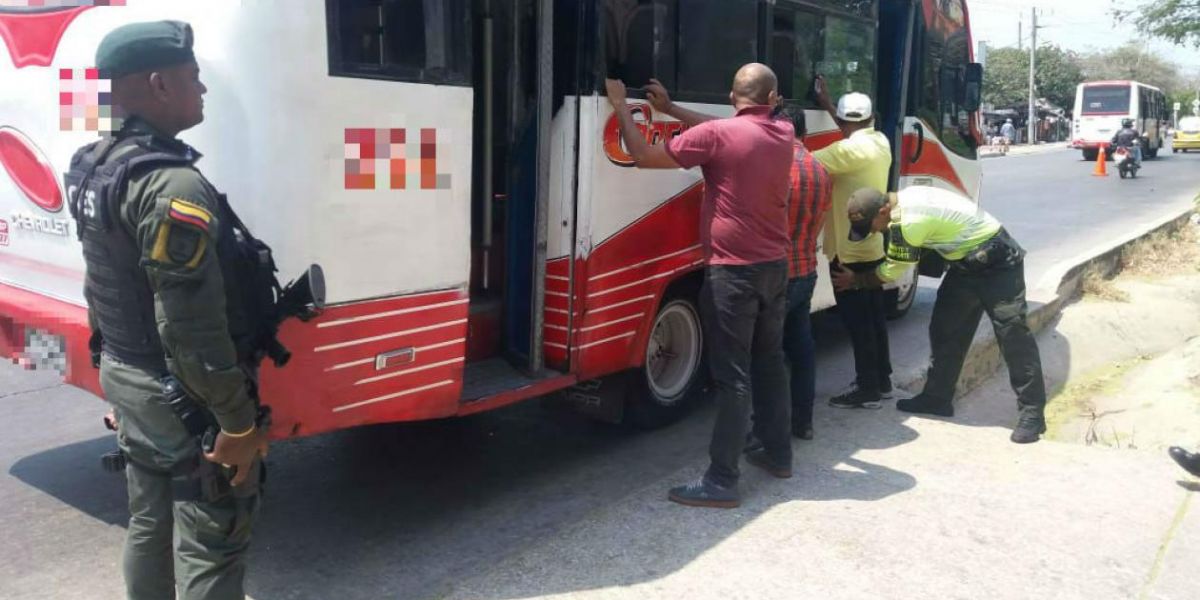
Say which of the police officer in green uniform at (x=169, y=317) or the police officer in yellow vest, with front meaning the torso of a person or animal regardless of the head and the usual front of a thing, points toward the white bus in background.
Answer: the police officer in green uniform

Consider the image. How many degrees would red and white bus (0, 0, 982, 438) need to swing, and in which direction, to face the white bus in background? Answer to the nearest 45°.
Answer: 0° — it already faces it

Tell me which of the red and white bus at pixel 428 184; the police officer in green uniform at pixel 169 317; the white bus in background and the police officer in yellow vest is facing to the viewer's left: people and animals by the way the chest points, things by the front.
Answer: the police officer in yellow vest

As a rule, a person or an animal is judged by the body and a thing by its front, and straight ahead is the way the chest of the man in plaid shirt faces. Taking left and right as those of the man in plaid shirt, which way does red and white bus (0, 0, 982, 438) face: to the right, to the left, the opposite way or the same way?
to the right

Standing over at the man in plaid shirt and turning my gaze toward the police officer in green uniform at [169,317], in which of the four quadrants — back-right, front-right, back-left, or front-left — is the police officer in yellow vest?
back-left

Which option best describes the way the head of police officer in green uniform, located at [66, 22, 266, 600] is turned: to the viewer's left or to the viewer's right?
to the viewer's right

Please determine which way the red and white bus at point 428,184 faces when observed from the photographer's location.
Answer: facing away from the viewer and to the right of the viewer

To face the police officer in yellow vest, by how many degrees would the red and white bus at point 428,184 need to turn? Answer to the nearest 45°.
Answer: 0° — it already faces them

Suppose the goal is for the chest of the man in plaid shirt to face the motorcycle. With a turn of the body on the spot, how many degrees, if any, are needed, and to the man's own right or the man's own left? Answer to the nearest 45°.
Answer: approximately 45° to the man's own right

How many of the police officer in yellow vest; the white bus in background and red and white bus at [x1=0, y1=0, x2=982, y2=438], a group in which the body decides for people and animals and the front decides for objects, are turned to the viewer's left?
1

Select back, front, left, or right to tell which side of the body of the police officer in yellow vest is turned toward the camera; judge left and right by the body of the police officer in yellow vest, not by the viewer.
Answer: left

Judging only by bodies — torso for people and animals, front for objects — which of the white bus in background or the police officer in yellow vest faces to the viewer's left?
the police officer in yellow vest
